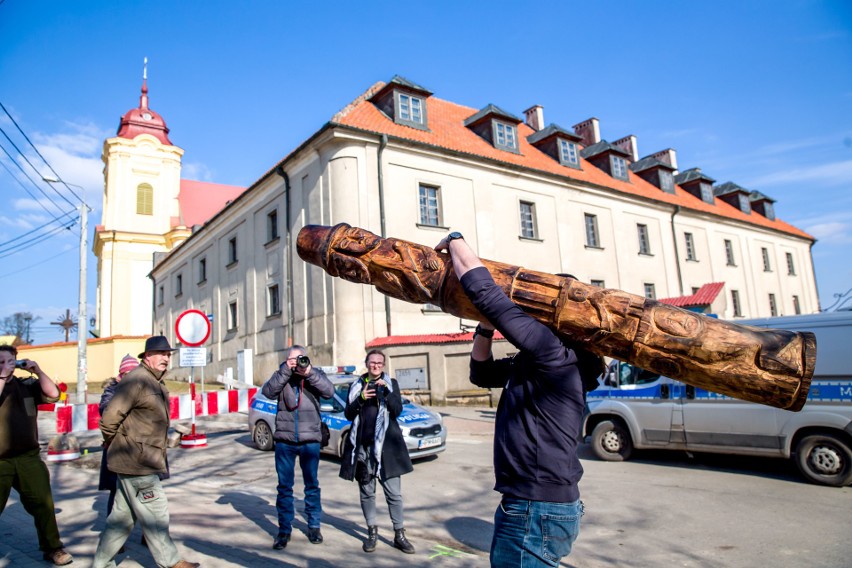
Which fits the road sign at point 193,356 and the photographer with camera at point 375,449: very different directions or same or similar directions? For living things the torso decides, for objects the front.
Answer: same or similar directions

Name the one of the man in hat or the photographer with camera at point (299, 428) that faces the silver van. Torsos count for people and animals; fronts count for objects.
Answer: the man in hat

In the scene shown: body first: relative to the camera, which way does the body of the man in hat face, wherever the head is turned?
to the viewer's right

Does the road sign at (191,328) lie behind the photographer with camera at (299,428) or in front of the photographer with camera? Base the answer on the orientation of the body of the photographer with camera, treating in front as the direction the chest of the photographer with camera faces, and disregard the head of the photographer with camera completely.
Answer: behind

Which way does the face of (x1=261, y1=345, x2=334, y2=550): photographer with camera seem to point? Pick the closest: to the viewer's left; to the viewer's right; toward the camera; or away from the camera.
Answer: toward the camera

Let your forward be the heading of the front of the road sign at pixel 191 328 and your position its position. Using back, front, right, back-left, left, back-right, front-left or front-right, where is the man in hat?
front

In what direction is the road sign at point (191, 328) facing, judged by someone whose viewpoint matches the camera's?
facing the viewer

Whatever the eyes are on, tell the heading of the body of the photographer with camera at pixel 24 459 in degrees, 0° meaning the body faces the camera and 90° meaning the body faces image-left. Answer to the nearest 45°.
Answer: approximately 315°

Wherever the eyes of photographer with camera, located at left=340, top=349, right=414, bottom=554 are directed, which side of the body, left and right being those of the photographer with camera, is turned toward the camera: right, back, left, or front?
front

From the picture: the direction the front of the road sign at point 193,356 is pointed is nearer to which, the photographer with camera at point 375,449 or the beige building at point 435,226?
the photographer with camera

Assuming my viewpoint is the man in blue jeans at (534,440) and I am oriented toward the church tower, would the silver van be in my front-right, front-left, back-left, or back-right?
front-right

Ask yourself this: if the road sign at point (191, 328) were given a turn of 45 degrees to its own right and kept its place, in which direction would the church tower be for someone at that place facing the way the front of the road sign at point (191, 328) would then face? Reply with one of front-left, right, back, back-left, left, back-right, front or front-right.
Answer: back-right

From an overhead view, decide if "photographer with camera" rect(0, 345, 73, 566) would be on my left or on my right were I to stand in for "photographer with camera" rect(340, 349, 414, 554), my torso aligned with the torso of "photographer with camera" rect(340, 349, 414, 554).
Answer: on my right

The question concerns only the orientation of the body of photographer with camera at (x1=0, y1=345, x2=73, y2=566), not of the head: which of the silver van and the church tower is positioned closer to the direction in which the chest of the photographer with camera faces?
the silver van

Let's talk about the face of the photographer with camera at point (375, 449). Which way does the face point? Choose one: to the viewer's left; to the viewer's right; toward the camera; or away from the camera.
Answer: toward the camera

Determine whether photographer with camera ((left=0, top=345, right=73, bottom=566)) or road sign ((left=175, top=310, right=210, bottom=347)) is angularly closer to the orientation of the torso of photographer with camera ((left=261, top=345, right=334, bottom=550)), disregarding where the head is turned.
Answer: the photographer with camera
